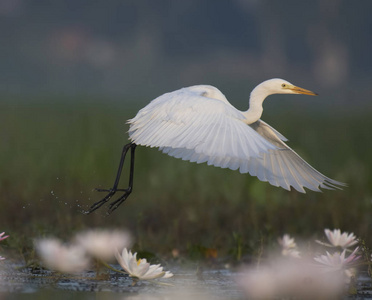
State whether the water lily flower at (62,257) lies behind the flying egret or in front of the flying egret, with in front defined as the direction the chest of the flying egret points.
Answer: behind

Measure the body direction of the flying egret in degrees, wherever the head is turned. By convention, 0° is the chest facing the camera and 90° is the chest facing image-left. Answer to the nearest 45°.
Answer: approximately 270°

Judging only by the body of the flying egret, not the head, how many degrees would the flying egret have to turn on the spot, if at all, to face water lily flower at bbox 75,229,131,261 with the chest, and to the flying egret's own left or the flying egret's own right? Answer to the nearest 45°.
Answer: approximately 135° to the flying egret's own right

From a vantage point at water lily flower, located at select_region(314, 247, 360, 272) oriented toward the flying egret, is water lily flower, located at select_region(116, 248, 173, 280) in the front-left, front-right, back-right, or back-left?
front-left
